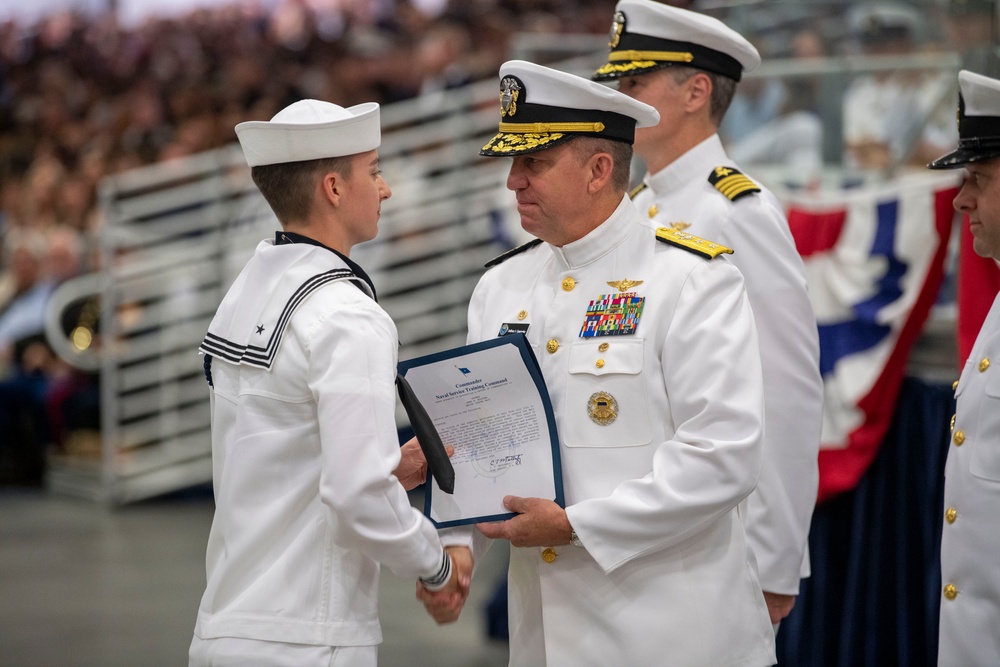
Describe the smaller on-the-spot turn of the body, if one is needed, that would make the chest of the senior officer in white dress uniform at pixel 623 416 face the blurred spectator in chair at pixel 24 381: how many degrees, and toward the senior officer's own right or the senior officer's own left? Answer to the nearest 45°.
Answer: approximately 90° to the senior officer's own right

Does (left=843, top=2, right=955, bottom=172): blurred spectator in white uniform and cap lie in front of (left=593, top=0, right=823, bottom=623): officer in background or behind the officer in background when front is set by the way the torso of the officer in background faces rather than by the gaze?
behind

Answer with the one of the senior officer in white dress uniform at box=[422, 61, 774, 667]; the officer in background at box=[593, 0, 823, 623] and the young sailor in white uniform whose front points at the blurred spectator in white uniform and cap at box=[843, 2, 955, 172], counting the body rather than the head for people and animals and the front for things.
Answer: the young sailor in white uniform

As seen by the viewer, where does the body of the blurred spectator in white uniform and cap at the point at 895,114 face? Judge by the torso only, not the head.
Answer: toward the camera

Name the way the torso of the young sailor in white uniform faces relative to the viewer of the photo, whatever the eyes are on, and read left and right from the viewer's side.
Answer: facing away from the viewer and to the right of the viewer

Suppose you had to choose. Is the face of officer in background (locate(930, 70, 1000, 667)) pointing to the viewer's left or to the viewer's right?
to the viewer's left

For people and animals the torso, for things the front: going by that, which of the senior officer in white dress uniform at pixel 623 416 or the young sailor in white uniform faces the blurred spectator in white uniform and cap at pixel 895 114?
the young sailor in white uniform

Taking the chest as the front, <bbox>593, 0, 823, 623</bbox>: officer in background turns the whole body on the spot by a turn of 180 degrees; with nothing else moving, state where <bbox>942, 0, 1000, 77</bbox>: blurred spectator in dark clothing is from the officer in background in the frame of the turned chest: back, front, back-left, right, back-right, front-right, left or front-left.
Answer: front

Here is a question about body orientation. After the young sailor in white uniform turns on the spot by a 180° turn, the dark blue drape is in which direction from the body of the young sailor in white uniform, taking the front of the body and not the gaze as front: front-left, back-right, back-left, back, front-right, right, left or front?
back

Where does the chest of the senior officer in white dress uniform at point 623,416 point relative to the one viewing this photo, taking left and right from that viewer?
facing the viewer and to the left of the viewer

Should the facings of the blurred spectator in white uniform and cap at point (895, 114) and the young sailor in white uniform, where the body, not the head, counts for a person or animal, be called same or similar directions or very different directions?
very different directions

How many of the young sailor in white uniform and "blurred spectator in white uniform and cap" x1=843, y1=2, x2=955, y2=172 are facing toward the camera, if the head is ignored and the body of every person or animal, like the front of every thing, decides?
1

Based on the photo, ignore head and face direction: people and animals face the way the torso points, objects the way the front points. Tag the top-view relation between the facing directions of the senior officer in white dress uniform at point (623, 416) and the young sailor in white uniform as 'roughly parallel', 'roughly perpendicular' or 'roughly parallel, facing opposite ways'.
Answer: roughly parallel, facing opposite ways
